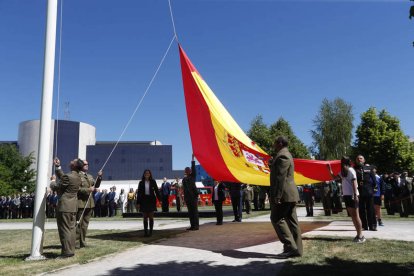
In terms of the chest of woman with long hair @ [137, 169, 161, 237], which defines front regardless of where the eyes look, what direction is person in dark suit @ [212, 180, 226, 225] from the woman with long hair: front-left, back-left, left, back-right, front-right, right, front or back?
back-left

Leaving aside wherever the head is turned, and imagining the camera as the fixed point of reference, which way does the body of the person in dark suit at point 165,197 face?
toward the camera

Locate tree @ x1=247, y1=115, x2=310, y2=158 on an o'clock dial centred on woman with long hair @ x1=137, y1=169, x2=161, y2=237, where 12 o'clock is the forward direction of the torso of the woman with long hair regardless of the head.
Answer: The tree is roughly at 7 o'clock from the woman with long hair.

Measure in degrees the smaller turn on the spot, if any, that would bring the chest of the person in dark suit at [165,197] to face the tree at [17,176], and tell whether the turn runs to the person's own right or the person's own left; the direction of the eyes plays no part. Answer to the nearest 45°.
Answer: approximately 135° to the person's own right

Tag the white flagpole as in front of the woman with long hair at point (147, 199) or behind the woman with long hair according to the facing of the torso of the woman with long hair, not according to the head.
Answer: in front

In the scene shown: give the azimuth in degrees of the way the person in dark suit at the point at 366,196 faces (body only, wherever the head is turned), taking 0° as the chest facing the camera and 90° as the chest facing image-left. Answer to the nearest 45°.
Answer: approximately 45°

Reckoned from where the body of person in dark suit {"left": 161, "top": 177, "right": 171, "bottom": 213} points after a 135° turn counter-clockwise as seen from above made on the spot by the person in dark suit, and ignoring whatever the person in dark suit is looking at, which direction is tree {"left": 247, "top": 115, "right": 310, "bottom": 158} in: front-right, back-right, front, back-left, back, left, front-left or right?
front

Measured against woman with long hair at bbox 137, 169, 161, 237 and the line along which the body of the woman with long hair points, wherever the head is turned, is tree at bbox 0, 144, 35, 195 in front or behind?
behind

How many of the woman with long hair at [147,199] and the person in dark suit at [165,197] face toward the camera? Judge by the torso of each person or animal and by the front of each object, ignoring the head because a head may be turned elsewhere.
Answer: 2

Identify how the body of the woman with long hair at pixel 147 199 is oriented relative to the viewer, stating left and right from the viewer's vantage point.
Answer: facing the viewer
